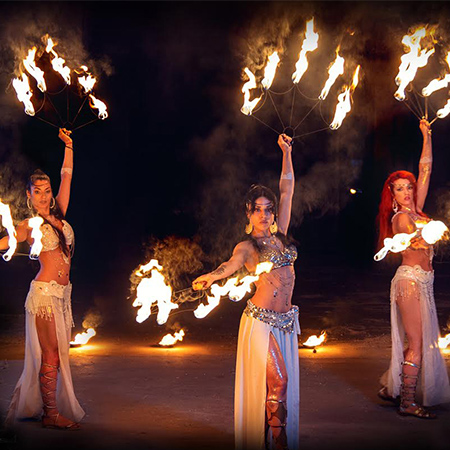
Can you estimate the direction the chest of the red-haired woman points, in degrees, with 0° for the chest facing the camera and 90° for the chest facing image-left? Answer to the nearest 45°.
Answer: approximately 315°

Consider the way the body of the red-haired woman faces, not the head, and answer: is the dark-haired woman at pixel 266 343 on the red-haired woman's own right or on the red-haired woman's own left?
on the red-haired woman's own right

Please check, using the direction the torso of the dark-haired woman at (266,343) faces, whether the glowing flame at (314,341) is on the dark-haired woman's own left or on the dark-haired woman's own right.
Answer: on the dark-haired woman's own left

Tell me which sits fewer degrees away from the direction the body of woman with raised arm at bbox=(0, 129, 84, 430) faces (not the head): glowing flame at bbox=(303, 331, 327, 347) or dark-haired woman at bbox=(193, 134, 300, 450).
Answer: the dark-haired woman

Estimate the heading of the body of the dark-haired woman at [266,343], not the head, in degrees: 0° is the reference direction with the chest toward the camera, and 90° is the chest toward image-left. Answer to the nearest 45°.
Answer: approximately 315°

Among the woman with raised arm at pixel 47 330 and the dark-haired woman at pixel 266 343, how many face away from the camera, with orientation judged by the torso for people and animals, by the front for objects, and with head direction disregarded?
0

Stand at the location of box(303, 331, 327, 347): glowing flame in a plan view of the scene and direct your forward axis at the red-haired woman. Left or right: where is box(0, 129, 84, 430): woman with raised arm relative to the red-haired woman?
right

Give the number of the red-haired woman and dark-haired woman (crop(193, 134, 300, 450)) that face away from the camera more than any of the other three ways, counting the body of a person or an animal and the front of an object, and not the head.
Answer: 0

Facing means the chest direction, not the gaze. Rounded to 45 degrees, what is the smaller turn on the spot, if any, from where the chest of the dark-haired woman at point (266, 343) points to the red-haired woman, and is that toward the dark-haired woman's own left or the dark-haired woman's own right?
approximately 90° to the dark-haired woman's own left

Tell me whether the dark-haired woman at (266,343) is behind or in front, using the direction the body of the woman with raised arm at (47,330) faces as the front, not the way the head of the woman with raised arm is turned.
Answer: in front

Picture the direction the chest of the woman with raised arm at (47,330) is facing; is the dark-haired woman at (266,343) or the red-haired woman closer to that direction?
the dark-haired woman

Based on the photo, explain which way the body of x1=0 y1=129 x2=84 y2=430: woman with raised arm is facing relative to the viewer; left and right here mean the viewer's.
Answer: facing the viewer and to the right of the viewer
